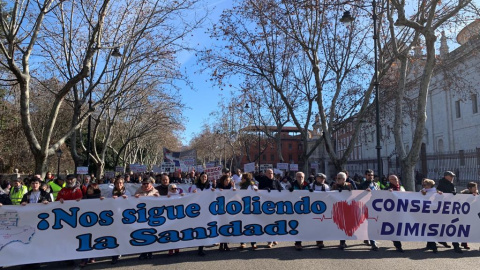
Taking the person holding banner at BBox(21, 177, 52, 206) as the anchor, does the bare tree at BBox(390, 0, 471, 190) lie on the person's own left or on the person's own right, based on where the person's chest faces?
on the person's own left

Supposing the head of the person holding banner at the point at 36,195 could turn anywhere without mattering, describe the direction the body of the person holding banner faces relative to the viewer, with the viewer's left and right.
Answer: facing the viewer

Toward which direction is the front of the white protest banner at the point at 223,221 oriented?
toward the camera

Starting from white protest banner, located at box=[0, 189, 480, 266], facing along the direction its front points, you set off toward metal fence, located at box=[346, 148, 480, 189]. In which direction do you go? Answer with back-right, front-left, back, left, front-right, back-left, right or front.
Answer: back-left

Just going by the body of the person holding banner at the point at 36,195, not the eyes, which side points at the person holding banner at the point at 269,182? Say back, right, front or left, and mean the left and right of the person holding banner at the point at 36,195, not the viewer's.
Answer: left

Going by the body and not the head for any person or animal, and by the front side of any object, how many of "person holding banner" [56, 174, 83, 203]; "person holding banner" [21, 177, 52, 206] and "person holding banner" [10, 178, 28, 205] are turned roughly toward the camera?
3

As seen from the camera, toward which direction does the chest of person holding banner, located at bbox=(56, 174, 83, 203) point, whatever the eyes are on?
toward the camera

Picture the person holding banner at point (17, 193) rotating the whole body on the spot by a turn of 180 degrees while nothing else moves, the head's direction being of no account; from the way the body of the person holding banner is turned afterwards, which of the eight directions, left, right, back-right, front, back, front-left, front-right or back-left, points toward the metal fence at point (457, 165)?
right

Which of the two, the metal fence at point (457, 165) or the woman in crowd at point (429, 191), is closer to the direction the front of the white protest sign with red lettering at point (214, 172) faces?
the woman in crowd

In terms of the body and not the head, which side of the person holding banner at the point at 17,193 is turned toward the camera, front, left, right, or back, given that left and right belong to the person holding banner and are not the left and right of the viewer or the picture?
front

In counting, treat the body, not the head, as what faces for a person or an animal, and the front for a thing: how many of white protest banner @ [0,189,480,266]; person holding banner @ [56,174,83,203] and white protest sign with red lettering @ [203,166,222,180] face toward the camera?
3

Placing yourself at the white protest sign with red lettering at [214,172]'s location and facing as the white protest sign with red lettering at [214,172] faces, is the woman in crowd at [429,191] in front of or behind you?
in front

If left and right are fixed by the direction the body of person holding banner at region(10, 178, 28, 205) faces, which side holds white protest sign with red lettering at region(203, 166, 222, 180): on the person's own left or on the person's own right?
on the person's own left
